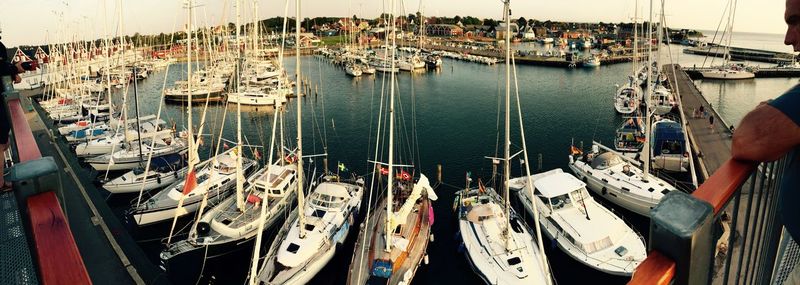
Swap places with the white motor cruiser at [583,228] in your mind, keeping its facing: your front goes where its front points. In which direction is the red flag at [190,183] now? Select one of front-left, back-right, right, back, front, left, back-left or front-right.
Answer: back-right

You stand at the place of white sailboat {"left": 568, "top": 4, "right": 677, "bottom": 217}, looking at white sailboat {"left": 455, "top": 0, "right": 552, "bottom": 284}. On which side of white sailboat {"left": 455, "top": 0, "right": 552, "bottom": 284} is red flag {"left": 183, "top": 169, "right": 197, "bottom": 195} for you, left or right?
right

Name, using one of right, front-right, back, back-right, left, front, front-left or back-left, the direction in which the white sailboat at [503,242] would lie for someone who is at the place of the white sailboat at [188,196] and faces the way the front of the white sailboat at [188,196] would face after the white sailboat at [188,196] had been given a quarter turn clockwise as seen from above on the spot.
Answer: back

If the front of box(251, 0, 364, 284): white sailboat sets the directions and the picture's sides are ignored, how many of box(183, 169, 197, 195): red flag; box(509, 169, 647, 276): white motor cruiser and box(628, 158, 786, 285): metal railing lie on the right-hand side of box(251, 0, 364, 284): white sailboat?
1

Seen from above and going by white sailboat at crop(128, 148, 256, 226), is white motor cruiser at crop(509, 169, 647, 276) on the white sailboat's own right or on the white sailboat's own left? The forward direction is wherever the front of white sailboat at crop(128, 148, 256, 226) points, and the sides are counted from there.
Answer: on the white sailboat's own left

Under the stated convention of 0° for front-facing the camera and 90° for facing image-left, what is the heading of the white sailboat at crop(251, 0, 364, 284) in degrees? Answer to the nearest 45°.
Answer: approximately 45°
